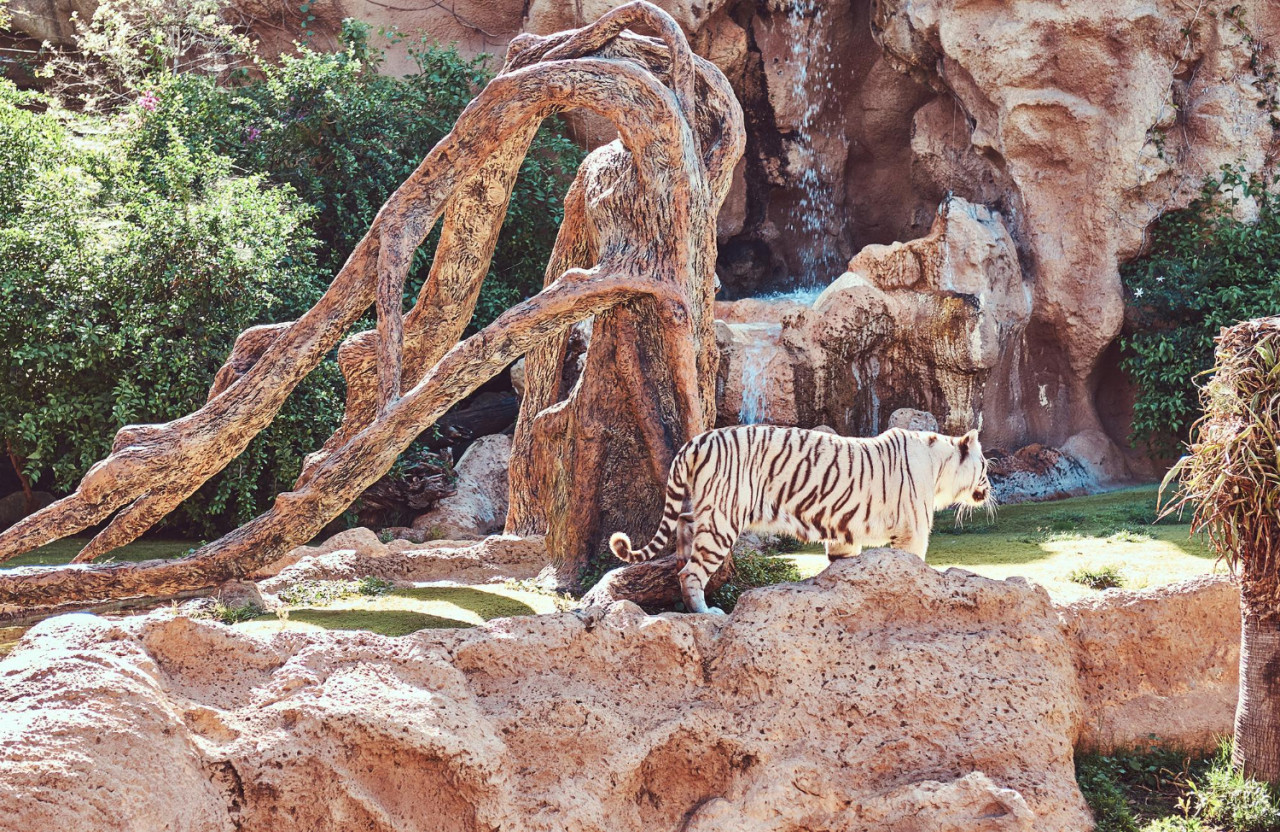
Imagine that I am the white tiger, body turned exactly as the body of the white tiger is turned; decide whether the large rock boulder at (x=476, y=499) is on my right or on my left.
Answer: on my left

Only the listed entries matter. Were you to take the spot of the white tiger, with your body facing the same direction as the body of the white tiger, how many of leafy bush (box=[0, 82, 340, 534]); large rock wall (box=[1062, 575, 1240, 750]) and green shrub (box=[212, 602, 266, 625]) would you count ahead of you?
1

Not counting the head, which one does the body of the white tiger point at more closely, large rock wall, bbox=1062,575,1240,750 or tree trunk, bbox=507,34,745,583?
the large rock wall

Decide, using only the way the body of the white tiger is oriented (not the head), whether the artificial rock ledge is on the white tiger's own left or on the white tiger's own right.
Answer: on the white tiger's own right

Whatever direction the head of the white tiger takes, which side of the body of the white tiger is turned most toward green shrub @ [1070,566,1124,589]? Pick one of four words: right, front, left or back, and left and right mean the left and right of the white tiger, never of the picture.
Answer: front

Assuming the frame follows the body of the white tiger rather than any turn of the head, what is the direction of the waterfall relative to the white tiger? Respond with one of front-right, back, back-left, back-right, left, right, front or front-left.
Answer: left

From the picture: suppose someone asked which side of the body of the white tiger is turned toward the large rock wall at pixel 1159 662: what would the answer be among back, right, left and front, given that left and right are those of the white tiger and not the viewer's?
front

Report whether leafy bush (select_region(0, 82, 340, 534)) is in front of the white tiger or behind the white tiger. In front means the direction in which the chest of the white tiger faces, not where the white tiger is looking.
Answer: behind

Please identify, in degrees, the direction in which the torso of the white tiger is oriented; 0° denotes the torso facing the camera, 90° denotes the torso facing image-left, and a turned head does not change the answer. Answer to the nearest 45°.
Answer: approximately 270°

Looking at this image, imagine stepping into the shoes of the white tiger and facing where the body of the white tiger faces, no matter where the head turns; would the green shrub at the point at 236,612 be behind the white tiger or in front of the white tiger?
behind

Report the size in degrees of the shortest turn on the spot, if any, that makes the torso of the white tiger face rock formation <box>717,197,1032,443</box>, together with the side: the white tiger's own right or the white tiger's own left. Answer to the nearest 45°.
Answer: approximately 90° to the white tiger's own left
